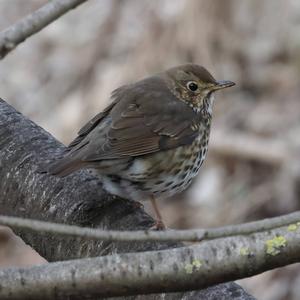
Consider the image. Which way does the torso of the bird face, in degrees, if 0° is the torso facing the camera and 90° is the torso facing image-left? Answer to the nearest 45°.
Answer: approximately 270°

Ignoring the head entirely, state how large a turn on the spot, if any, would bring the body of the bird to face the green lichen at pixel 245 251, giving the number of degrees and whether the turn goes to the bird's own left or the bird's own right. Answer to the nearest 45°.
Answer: approximately 90° to the bird's own right

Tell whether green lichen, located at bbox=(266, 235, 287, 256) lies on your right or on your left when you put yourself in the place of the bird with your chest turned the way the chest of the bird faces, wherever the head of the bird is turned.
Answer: on your right
